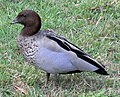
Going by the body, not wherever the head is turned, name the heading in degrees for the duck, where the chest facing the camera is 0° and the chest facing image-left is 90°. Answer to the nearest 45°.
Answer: approximately 90°
